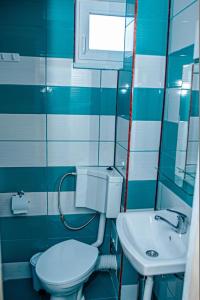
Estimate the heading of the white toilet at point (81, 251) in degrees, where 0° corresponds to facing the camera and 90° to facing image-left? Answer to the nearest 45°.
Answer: approximately 45°

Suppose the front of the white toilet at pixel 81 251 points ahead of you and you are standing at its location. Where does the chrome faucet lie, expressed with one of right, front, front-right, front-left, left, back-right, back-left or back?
left

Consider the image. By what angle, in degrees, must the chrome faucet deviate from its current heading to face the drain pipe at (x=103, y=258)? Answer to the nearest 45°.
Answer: approximately 45° to its right

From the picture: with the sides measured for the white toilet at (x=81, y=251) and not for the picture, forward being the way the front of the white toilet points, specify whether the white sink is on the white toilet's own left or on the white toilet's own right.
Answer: on the white toilet's own left

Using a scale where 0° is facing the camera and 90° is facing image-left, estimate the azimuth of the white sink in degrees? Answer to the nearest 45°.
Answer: approximately 90°

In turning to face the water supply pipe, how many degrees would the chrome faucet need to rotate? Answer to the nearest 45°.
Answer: approximately 45° to its right

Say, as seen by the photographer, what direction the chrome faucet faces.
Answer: facing to the left of the viewer

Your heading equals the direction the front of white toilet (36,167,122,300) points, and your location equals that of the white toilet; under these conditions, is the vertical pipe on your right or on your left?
on your left
